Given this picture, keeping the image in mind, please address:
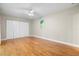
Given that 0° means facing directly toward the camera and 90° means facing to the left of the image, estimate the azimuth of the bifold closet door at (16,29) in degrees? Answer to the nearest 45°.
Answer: approximately 315°
